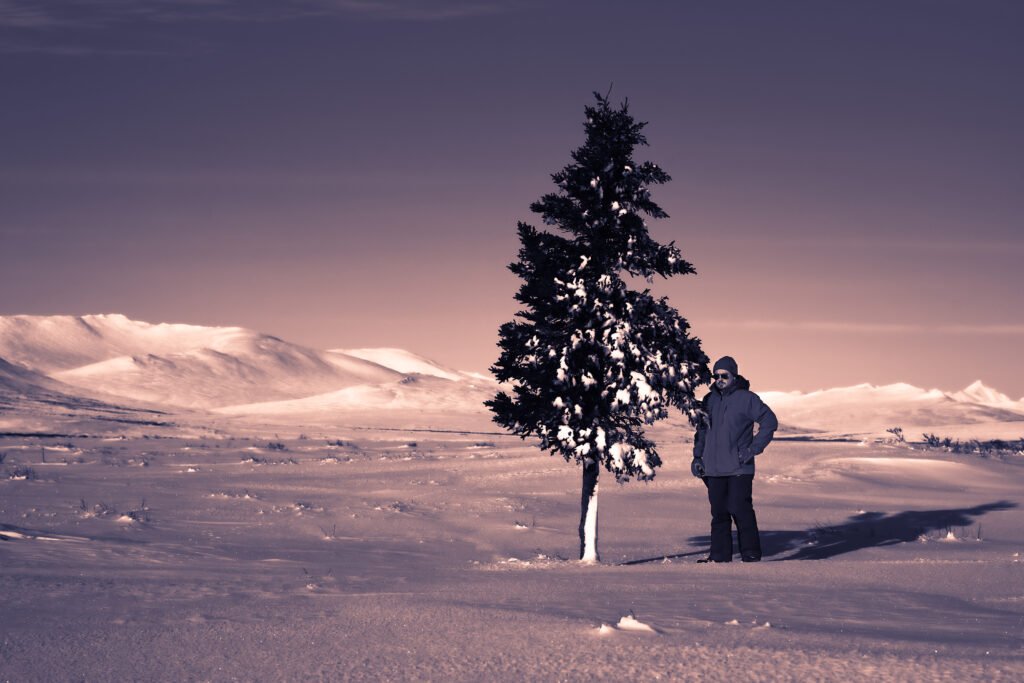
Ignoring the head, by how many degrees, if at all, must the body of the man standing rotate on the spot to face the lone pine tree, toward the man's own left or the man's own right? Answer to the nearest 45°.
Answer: approximately 90° to the man's own right

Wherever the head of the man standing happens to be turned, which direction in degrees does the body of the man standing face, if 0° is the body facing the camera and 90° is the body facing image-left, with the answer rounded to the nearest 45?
approximately 45°
